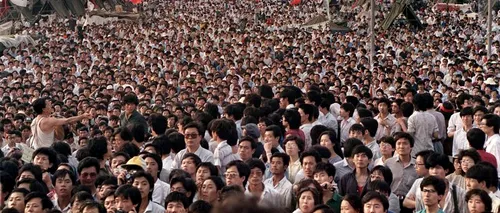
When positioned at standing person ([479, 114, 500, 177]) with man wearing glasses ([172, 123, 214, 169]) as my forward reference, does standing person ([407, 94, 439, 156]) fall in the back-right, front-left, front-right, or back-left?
front-right

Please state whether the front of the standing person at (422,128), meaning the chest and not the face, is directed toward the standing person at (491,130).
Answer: no

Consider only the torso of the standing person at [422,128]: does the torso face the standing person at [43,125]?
no

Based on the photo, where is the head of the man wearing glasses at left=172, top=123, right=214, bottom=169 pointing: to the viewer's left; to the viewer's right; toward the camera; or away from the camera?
toward the camera

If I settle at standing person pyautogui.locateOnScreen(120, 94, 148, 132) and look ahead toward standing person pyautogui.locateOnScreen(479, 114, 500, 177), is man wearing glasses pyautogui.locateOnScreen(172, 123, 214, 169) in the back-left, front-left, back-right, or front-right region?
front-right

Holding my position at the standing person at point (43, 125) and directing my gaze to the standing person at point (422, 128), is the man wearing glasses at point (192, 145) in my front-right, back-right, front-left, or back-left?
front-right
